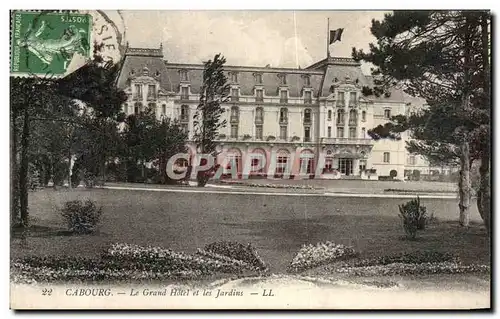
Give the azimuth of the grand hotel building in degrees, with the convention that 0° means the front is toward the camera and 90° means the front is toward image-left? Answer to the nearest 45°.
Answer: approximately 0°

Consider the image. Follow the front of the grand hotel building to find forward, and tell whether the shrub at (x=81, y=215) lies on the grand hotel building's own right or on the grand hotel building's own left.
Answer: on the grand hotel building's own right

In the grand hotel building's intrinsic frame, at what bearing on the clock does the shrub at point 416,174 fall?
The shrub is roughly at 9 o'clock from the grand hotel building.
